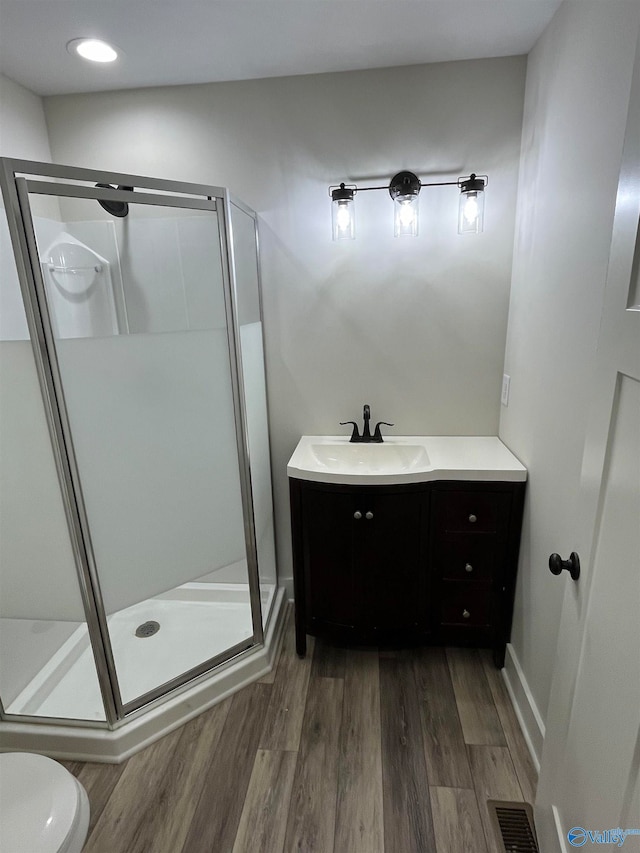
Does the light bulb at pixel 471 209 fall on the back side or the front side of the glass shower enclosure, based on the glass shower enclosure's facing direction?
on the front side

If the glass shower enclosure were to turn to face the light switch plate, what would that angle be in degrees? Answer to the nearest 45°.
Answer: approximately 45° to its left

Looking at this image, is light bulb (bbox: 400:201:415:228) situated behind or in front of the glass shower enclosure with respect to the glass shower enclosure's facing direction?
in front

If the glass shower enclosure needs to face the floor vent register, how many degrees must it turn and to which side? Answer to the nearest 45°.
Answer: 0° — it already faces it

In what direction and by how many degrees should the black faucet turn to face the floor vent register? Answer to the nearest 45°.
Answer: approximately 45° to its left

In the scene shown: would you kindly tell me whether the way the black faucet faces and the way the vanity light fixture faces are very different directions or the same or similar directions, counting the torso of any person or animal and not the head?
same or similar directions

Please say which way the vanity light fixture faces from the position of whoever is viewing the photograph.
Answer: facing the viewer

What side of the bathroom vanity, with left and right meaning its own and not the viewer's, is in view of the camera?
front

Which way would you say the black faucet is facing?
toward the camera

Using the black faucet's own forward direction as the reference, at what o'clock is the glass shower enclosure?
The glass shower enclosure is roughly at 2 o'clock from the black faucet.
